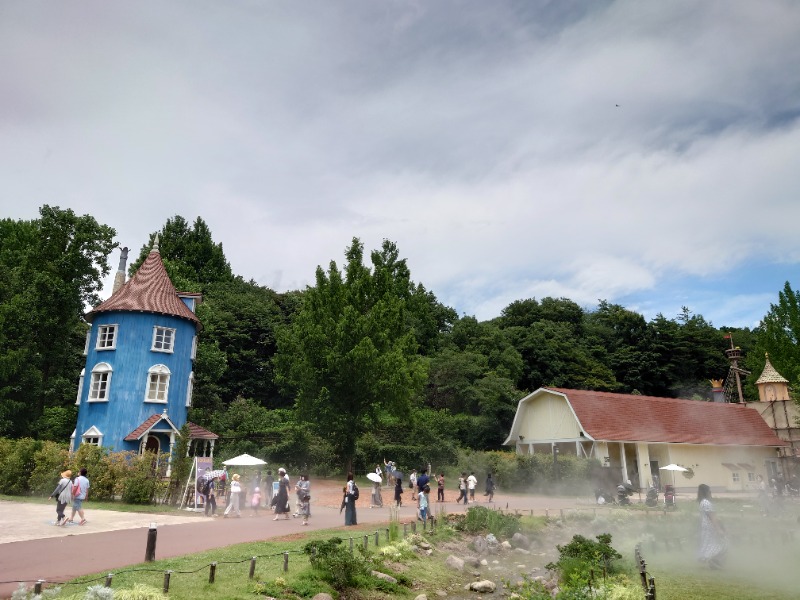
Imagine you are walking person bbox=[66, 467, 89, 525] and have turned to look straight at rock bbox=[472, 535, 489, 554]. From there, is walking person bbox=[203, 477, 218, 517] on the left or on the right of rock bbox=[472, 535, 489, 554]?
left

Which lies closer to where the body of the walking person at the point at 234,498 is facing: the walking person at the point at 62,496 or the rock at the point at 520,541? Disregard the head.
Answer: the rock
